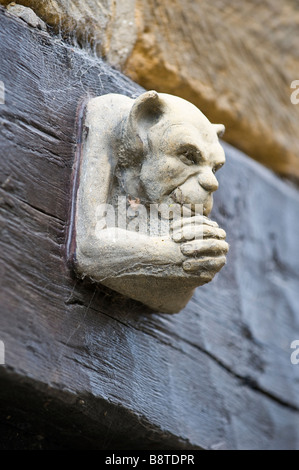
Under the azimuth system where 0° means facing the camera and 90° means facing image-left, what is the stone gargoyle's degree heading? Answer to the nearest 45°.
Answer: approximately 315°
